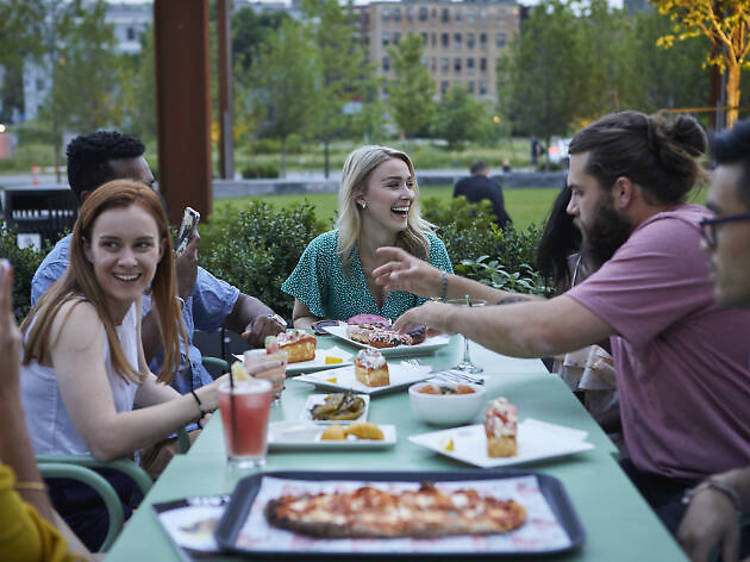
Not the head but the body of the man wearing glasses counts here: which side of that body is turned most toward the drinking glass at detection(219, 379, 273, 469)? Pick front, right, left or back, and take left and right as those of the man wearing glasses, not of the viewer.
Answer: front

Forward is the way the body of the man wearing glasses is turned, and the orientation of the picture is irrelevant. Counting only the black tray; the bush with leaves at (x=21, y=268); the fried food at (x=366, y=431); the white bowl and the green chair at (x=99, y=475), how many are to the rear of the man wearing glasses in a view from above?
0

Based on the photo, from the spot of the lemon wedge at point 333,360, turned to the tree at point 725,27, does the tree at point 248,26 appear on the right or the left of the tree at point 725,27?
left

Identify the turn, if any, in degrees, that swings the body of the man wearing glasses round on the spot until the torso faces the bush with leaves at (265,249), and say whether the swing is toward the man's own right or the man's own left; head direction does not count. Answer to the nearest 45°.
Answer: approximately 45° to the man's own right

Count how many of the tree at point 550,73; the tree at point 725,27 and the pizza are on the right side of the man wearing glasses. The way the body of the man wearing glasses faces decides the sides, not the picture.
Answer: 2

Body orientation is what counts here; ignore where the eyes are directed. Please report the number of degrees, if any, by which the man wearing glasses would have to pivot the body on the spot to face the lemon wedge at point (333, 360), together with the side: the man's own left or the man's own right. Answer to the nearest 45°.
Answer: approximately 45° to the man's own right

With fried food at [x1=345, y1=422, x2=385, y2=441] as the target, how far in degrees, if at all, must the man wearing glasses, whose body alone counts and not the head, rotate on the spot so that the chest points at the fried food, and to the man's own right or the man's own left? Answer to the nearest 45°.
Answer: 0° — they already face it

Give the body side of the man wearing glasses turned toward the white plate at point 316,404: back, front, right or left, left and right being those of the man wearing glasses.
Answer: front

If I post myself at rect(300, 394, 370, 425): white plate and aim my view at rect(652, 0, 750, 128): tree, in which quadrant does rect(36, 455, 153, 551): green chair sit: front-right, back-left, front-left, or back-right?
back-left

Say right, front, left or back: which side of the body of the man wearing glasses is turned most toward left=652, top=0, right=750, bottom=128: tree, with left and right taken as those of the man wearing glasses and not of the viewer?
right

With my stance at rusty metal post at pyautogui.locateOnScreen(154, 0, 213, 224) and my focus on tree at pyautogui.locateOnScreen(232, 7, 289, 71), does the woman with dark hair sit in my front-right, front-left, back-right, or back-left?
back-right

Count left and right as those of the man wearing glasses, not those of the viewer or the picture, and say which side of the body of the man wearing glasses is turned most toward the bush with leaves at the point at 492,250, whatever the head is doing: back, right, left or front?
right

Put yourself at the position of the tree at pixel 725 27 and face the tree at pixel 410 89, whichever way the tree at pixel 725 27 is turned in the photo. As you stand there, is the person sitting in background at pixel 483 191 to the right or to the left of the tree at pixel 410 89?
left

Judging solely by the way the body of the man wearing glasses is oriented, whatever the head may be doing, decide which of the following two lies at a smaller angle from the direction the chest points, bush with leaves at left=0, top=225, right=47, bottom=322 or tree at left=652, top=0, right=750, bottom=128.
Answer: the bush with leaves

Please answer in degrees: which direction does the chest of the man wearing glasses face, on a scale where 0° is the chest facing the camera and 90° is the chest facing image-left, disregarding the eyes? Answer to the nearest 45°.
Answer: approximately 90°

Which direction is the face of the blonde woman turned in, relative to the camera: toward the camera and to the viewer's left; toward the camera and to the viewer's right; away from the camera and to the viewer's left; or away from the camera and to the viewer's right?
toward the camera and to the viewer's right

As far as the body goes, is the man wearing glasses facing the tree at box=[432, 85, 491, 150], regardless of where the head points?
no
